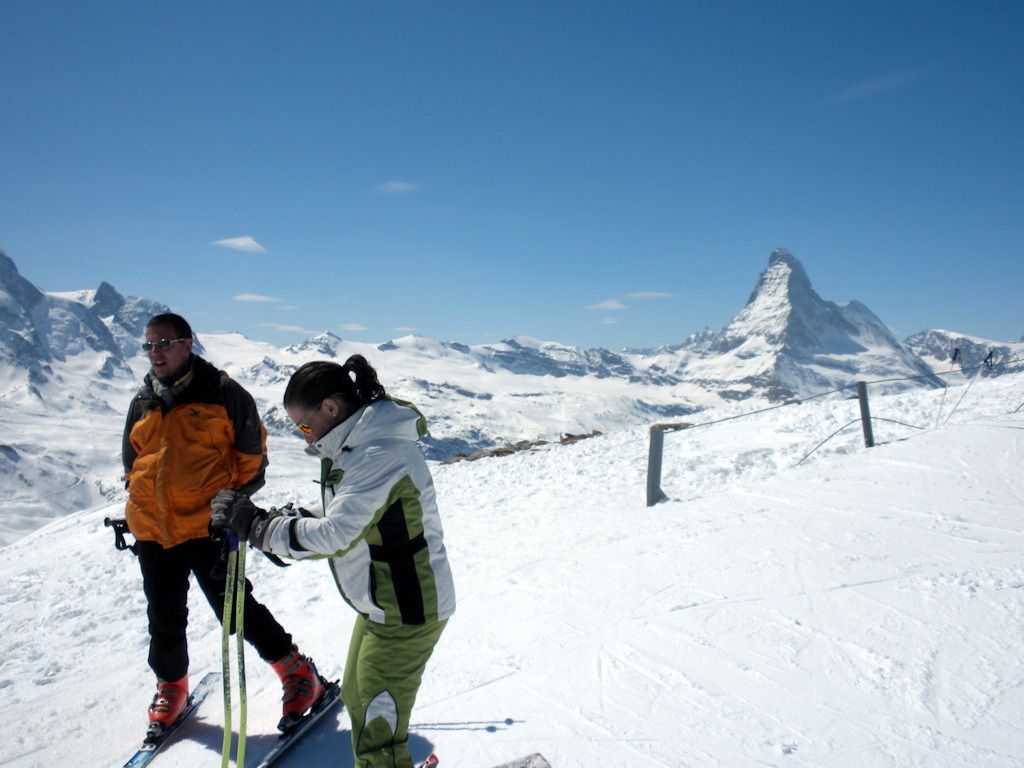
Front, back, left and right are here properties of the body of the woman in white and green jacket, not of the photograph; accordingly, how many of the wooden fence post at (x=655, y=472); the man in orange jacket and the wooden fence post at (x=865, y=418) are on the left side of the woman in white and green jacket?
0

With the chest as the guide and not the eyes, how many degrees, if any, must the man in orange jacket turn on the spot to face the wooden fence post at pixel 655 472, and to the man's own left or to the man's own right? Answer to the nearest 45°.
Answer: approximately 180°

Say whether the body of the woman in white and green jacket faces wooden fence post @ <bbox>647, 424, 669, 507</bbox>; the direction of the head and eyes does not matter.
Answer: no

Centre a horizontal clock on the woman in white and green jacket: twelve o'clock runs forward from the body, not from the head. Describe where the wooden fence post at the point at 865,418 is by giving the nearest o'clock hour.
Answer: The wooden fence post is roughly at 5 o'clock from the woman in white and green jacket.

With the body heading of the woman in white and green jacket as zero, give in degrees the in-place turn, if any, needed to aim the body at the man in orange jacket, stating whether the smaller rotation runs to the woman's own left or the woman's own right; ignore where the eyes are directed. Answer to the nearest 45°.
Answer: approximately 45° to the woman's own right

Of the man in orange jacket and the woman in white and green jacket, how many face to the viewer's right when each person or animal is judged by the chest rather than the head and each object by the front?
0

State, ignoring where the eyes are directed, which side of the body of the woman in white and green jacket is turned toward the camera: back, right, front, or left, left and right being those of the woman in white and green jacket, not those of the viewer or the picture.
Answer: left

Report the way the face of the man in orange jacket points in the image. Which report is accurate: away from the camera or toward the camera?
toward the camera

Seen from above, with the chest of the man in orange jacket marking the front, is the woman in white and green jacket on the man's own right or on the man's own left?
on the man's own left

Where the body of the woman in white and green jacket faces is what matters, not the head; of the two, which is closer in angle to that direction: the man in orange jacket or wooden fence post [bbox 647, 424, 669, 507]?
the man in orange jacket

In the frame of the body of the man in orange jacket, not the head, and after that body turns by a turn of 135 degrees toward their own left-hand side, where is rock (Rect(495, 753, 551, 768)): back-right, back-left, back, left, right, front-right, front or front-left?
front-right
